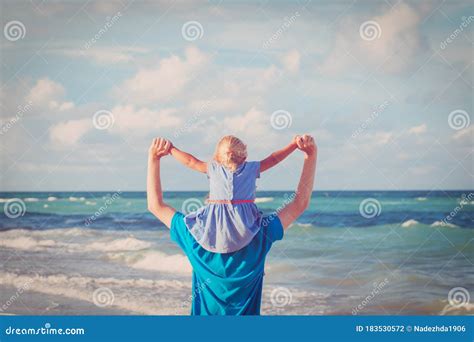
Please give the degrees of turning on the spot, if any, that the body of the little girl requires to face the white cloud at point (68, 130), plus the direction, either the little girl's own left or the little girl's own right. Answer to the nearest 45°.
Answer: approximately 45° to the little girl's own left

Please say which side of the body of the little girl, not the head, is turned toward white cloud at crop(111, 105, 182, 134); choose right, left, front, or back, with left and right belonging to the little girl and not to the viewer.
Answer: front

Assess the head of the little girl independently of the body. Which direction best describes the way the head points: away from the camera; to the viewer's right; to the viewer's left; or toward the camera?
away from the camera

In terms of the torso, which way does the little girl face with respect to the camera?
away from the camera

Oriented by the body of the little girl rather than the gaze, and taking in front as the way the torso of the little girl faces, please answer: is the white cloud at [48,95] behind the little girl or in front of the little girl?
in front

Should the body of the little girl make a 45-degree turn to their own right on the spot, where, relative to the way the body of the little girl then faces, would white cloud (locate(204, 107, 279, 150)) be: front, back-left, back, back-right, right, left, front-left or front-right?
front-left
